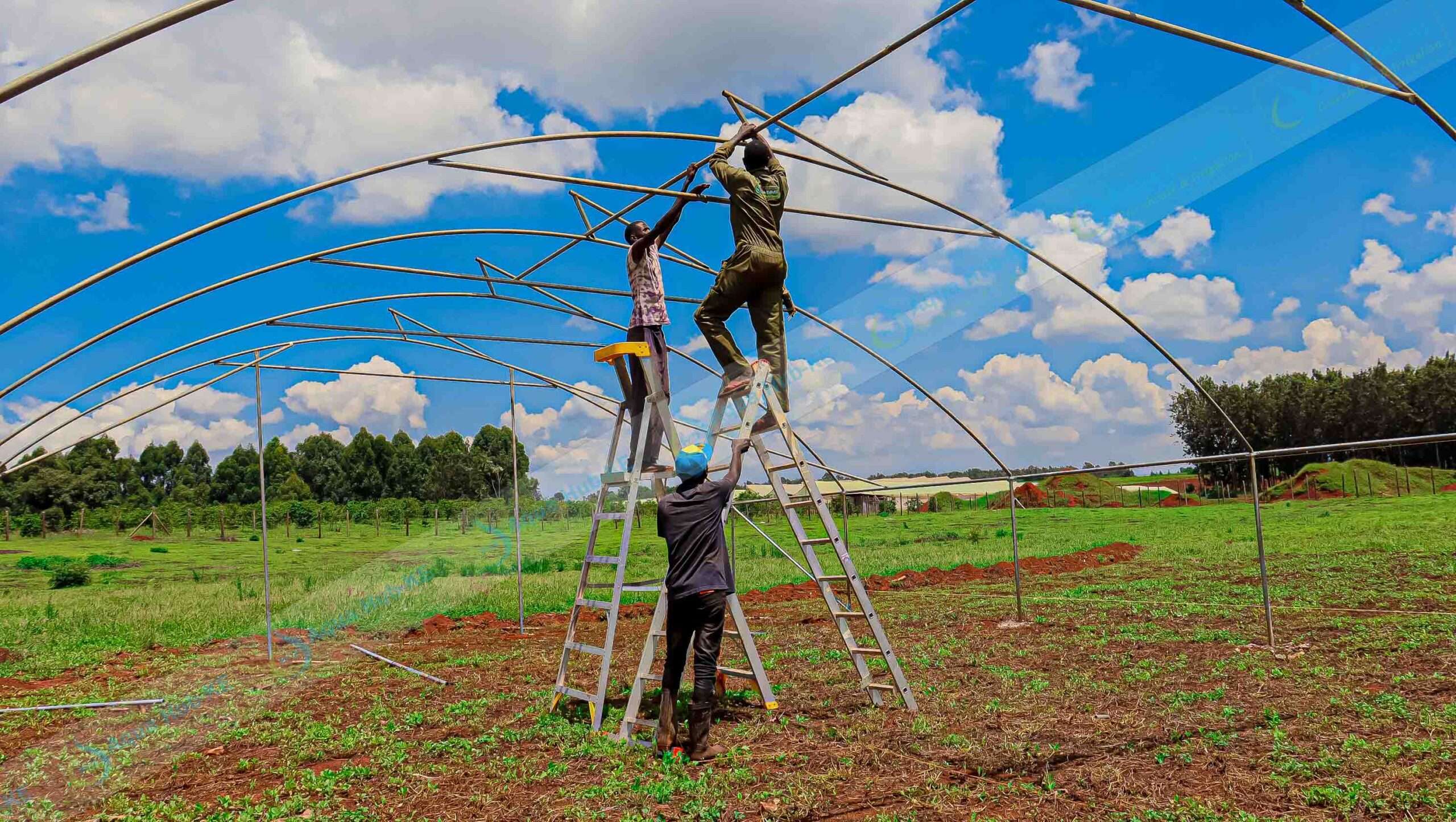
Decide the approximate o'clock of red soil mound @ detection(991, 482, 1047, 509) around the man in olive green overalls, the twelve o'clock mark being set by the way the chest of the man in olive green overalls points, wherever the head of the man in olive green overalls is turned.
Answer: The red soil mound is roughly at 2 o'clock from the man in olive green overalls.

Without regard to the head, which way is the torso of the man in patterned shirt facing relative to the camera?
to the viewer's right

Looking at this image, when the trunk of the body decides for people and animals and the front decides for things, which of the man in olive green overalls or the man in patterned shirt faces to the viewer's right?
the man in patterned shirt

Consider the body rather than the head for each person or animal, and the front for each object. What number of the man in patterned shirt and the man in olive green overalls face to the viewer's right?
1

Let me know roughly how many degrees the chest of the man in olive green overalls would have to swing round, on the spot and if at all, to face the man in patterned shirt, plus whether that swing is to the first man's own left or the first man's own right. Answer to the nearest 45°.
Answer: approximately 45° to the first man's own left

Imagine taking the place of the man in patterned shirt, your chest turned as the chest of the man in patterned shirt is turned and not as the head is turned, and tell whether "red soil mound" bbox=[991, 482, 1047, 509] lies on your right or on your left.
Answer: on your left

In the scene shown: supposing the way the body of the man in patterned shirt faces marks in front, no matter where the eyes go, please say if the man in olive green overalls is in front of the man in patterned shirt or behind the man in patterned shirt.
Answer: in front

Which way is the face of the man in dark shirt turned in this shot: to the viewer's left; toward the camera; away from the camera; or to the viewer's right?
away from the camera

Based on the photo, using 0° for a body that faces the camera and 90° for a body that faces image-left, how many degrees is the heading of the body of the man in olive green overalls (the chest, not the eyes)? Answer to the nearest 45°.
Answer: approximately 135°

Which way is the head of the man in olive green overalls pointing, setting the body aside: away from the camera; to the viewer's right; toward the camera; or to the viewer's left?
away from the camera
